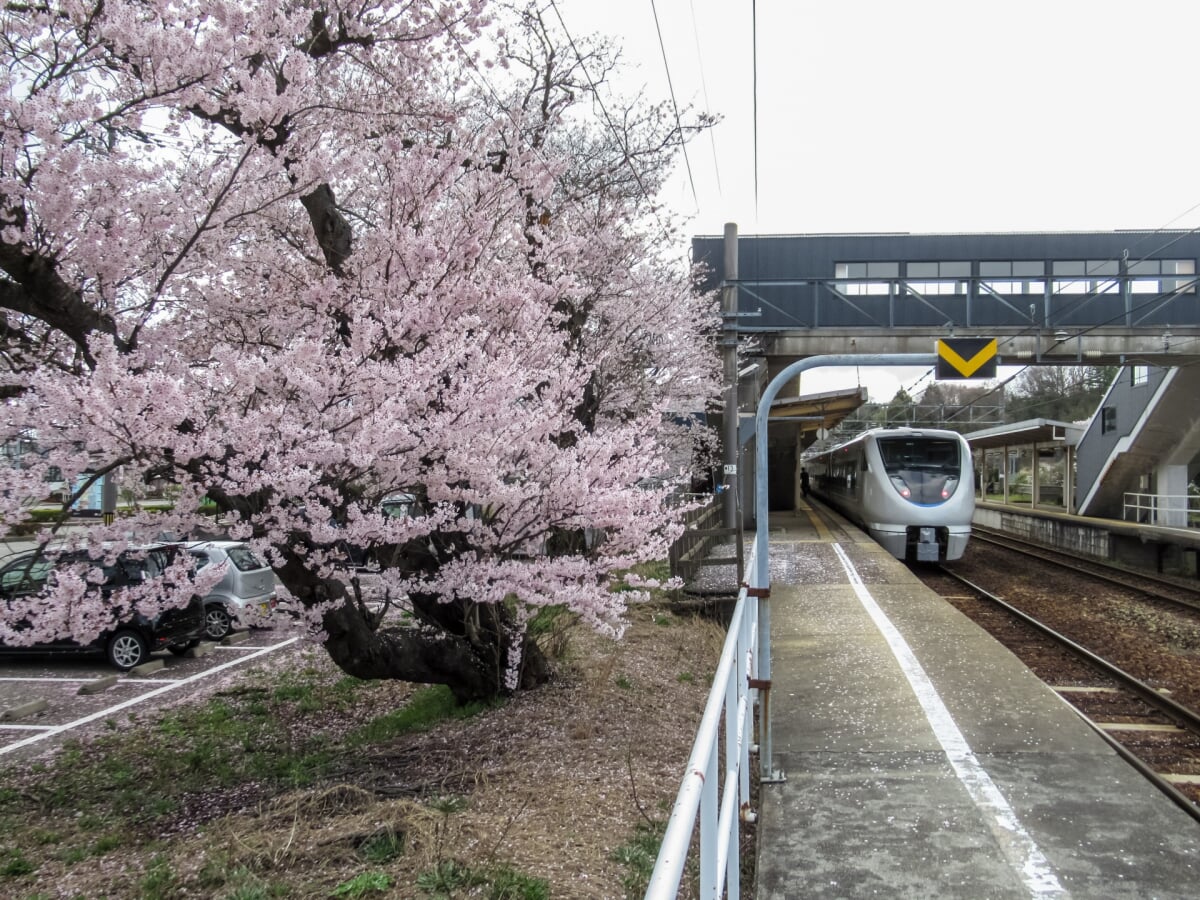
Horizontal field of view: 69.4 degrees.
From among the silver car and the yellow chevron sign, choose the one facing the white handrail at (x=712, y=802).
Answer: the yellow chevron sign

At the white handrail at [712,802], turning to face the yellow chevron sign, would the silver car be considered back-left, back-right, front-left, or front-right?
front-left

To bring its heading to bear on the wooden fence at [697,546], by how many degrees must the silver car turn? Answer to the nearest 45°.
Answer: approximately 135° to its right

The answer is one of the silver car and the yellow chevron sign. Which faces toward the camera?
the yellow chevron sign

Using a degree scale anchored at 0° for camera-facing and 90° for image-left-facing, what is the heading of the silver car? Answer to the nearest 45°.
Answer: approximately 135°

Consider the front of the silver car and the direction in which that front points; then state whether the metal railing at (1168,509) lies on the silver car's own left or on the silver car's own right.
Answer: on the silver car's own right

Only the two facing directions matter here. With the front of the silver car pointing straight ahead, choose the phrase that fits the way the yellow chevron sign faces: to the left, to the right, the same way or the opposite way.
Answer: to the left

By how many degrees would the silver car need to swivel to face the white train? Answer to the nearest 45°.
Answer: approximately 135° to its right

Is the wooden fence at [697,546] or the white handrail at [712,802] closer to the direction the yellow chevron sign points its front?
the white handrail

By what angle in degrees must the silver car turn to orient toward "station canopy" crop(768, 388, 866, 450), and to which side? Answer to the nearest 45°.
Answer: approximately 135° to its right

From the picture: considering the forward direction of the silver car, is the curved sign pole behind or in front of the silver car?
behind

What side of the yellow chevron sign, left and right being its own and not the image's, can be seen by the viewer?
front
